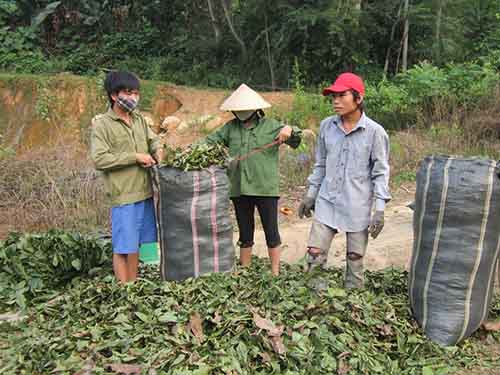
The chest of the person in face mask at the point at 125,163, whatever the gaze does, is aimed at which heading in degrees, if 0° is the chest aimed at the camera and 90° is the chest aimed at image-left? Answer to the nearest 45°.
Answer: approximately 315°

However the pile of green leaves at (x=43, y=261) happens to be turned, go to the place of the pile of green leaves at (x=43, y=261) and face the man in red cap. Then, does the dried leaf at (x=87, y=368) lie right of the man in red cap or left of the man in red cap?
right

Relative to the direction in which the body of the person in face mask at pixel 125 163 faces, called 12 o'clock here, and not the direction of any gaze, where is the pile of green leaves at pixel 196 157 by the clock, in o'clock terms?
The pile of green leaves is roughly at 11 o'clock from the person in face mask.

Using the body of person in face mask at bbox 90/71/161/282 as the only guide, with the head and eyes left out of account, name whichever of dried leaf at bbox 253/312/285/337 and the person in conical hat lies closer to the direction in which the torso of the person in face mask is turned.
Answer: the dried leaf

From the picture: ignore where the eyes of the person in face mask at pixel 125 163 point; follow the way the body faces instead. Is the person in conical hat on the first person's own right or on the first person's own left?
on the first person's own left

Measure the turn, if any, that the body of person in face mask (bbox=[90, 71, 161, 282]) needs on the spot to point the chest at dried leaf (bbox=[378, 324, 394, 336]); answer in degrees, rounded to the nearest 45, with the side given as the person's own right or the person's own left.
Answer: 0° — they already face it

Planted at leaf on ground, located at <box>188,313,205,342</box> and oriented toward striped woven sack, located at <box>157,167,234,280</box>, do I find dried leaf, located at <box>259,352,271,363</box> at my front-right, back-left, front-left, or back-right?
back-right

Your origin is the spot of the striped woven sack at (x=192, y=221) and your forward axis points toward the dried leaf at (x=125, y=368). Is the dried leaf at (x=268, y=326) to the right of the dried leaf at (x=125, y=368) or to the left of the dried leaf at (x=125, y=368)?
left

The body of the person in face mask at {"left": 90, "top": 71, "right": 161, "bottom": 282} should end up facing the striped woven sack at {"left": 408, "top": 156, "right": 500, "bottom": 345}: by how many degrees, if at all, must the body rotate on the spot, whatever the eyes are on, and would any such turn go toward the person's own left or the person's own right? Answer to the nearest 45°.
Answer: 0° — they already face it

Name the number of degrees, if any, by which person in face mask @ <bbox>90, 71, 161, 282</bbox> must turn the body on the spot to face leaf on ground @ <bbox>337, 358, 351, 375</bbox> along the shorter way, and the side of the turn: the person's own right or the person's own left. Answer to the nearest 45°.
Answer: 0° — they already face it
